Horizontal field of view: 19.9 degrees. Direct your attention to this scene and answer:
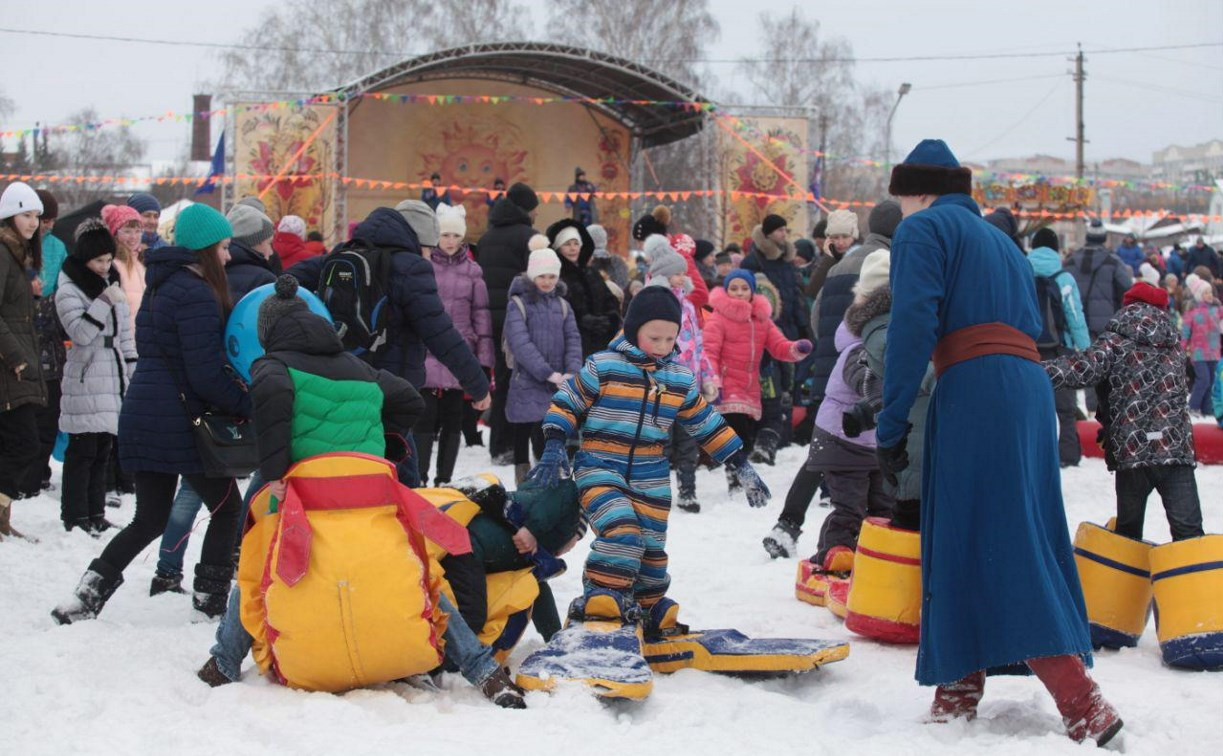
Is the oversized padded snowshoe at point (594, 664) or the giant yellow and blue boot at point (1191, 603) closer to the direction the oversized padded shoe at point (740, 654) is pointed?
the giant yellow and blue boot

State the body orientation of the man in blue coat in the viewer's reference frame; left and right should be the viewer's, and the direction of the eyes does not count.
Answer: facing away from the viewer and to the left of the viewer

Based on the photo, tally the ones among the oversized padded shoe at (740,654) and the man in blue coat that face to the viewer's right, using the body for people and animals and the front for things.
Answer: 1

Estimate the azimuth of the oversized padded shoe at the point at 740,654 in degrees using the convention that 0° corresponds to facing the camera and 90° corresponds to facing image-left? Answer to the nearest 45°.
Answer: approximately 270°

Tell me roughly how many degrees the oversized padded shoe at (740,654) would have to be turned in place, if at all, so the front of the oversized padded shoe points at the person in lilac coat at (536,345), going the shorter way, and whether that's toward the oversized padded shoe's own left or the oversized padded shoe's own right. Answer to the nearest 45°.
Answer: approximately 90° to the oversized padded shoe's own left
